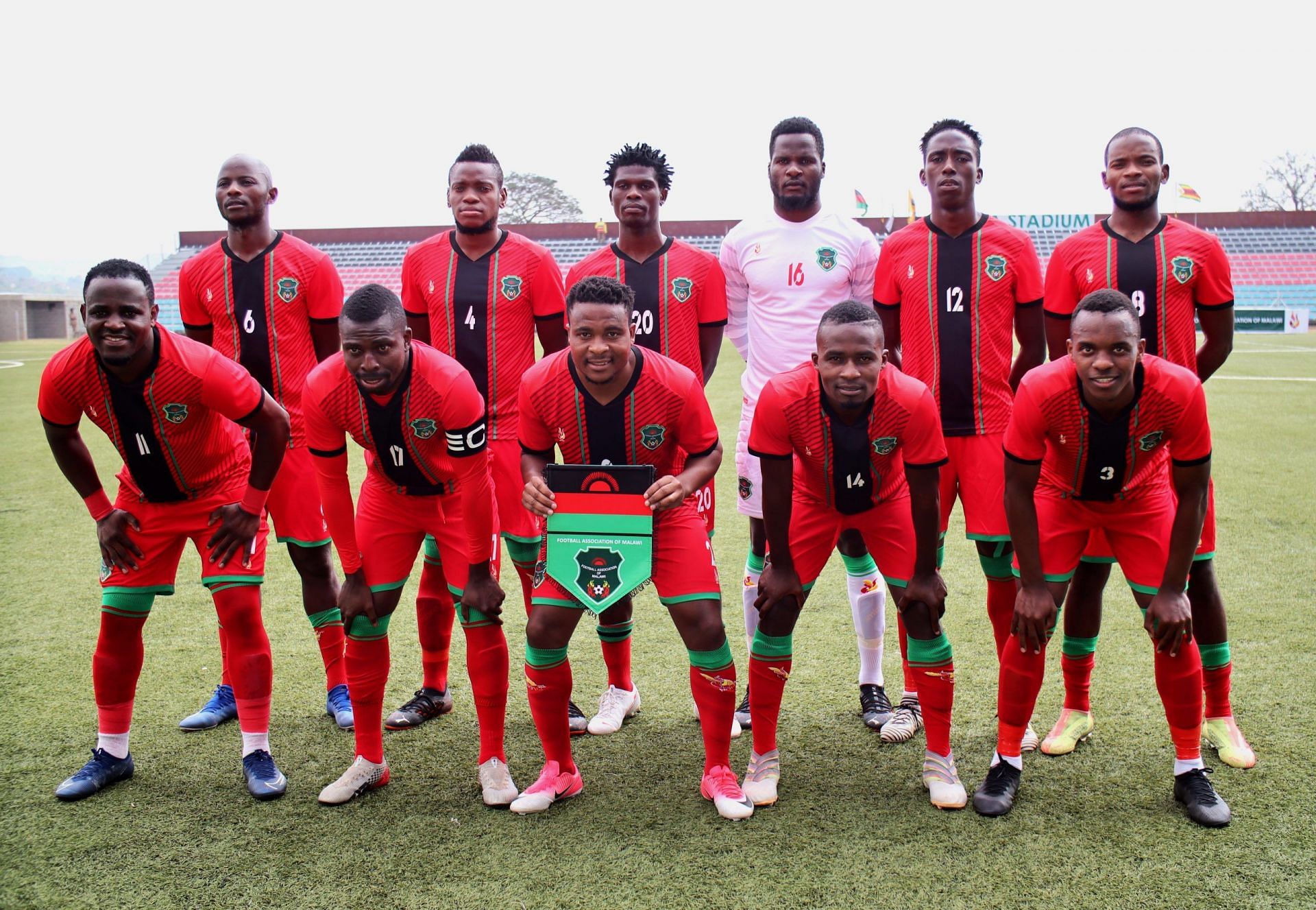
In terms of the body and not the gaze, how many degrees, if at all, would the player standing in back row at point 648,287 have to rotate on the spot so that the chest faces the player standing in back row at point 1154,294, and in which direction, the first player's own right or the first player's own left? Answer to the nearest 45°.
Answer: approximately 90° to the first player's own left

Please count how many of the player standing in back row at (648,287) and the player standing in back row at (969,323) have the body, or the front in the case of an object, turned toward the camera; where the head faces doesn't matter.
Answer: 2

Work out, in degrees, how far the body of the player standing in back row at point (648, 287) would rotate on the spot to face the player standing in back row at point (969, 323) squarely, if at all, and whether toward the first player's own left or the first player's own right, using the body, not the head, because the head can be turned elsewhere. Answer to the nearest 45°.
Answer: approximately 90° to the first player's own left

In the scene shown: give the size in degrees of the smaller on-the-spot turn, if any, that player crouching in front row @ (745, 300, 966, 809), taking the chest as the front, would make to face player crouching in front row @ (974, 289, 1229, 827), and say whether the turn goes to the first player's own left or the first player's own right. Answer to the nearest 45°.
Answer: approximately 90° to the first player's own left

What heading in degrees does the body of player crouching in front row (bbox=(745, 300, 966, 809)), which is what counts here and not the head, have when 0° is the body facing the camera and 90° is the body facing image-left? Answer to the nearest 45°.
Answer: approximately 0°
